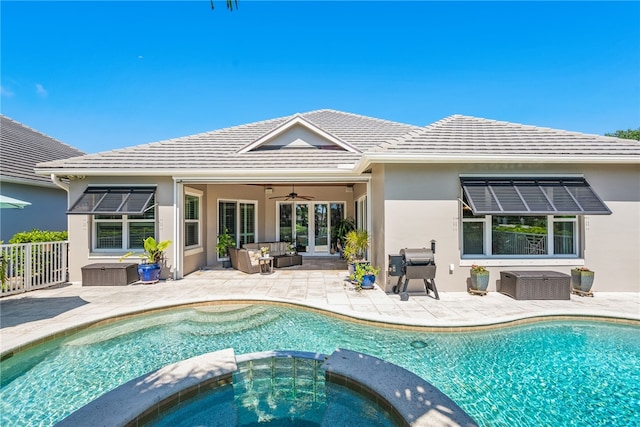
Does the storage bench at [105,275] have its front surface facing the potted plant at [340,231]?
no

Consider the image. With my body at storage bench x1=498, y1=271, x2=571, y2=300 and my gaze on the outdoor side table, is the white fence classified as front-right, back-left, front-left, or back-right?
front-left

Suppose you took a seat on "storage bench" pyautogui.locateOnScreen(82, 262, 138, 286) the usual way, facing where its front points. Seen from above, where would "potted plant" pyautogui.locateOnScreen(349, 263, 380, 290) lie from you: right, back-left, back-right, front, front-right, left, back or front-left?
front-left

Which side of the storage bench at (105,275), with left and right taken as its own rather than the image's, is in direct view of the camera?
front

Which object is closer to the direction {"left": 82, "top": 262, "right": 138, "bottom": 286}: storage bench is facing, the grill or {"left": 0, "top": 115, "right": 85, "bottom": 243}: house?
the grill

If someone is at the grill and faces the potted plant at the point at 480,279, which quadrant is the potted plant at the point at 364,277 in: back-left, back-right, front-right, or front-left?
back-left

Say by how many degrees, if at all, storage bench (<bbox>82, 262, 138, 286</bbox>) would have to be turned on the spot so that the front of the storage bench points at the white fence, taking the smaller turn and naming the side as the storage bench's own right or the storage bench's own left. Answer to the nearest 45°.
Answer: approximately 90° to the storage bench's own right

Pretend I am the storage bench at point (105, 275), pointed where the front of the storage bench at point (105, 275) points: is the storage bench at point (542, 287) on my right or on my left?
on my left

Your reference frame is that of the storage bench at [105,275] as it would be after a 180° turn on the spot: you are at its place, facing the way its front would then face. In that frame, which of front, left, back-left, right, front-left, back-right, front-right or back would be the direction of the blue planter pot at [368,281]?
back-right

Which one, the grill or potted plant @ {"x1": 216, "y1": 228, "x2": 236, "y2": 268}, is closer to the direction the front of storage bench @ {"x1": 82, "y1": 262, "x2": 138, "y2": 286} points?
the grill

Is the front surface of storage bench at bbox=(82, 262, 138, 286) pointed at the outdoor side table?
no

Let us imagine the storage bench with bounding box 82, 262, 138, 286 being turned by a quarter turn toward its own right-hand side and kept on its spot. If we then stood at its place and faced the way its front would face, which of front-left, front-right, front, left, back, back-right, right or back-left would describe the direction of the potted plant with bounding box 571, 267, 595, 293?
back-left

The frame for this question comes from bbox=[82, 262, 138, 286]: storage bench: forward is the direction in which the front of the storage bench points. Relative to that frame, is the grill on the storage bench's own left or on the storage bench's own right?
on the storage bench's own left

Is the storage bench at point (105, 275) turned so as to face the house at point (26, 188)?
no

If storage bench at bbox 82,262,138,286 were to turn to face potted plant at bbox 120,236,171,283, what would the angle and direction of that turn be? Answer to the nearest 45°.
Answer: approximately 90° to its left

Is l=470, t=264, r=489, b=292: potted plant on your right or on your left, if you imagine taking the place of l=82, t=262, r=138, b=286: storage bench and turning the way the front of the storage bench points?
on your left
